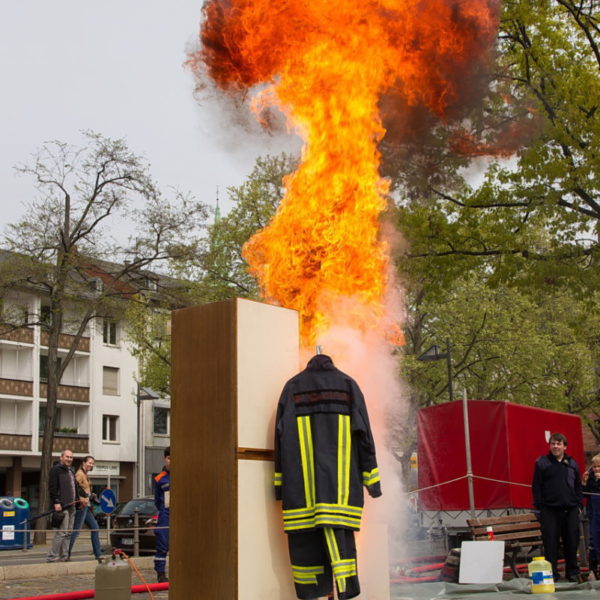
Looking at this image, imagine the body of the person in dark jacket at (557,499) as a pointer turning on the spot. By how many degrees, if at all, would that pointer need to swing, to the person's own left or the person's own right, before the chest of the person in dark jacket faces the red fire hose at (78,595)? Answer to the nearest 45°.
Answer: approximately 45° to the person's own right

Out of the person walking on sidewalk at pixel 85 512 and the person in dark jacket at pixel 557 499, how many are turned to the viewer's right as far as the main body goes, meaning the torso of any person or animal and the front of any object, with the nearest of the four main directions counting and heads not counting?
1

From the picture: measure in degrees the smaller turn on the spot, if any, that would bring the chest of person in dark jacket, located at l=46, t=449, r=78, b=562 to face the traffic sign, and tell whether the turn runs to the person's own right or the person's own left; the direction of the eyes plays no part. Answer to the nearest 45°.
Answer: approximately 90° to the person's own left

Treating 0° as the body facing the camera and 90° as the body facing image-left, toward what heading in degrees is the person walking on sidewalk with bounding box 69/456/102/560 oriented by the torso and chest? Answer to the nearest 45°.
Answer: approximately 270°

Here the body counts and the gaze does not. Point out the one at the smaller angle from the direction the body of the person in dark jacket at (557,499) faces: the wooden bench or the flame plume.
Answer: the flame plume

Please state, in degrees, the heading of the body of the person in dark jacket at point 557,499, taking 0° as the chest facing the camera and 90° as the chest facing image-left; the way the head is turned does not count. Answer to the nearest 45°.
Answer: approximately 0°

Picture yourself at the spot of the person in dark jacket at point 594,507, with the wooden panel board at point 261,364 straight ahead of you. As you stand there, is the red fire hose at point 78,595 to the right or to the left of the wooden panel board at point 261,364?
right

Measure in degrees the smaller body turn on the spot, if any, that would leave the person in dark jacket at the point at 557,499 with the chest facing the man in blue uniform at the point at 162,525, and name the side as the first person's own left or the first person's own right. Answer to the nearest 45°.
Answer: approximately 90° to the first person's own right

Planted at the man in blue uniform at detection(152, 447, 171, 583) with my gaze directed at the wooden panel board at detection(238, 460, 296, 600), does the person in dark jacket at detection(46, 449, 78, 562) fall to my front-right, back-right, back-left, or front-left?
back-right
